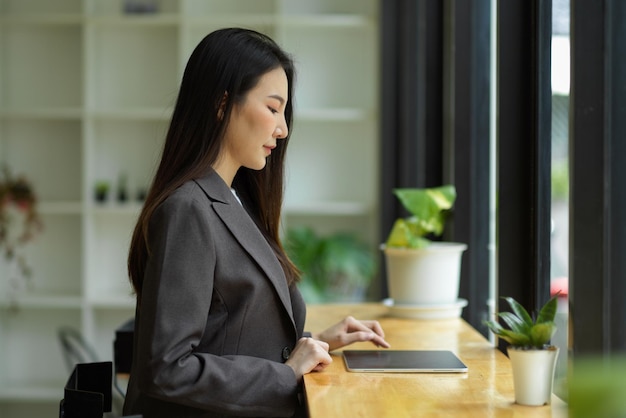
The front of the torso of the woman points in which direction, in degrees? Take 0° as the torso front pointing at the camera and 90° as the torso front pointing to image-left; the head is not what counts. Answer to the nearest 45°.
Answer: approximately 270°

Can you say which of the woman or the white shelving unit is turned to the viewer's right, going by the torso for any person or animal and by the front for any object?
the woman

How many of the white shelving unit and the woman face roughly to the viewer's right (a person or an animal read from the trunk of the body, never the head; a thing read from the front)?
1

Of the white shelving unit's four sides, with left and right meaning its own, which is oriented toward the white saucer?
front

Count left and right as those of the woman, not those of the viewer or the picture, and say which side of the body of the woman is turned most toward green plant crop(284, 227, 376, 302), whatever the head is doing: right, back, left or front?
left

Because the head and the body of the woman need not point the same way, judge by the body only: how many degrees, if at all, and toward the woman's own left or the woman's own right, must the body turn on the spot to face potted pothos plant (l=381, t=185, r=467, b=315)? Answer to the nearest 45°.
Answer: approximately 45° to the woman's own left

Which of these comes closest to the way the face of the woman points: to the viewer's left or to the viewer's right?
to the viewer's right

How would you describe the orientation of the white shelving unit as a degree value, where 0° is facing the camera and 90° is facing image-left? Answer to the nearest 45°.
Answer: approximately 0°

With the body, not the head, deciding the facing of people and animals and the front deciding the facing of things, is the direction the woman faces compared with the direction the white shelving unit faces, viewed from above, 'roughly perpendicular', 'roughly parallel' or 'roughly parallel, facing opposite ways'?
roughly perpendicular

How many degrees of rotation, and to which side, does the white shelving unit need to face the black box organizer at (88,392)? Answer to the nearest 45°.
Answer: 0° — it already faces it
